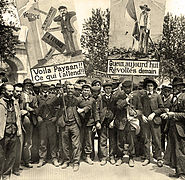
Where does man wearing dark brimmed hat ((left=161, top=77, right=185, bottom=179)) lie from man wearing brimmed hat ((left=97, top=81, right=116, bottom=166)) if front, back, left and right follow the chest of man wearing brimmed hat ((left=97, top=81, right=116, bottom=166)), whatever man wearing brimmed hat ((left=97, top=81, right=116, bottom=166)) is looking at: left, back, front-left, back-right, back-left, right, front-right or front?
front-left

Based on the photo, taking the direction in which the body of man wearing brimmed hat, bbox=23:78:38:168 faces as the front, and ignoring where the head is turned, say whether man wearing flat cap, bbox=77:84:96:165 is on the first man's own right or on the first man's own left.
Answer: on the first man's own left

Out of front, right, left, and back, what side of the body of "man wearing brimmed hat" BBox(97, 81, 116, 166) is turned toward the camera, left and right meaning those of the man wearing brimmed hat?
front

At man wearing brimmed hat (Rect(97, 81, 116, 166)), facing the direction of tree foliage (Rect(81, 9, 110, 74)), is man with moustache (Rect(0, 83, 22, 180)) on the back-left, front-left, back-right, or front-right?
back-left

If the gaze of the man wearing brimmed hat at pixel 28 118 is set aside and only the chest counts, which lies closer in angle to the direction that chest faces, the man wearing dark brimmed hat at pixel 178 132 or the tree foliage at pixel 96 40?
the man wearing dark brimmed hat

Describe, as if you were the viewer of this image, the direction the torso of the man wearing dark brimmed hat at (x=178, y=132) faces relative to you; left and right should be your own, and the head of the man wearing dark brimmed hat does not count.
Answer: facing the viewer and to the left of the viewer

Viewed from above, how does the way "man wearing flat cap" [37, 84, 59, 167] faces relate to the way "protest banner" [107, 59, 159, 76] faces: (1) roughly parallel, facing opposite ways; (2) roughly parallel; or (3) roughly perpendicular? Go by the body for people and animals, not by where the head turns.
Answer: roughly parallel

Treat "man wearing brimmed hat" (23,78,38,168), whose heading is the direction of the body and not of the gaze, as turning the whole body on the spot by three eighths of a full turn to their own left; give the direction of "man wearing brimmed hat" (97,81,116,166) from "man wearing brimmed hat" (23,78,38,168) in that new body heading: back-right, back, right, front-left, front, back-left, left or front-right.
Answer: right

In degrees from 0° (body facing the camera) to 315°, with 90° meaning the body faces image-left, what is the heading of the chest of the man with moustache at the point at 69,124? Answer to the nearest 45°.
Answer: approximately 0°

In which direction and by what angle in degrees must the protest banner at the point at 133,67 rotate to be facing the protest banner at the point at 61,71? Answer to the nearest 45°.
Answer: approximately 45° to its right

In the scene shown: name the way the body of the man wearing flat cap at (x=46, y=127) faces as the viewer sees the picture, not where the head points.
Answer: toward the camera

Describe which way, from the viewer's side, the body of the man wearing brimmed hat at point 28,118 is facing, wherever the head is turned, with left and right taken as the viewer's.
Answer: facing the viewer and to the right of the viewer
